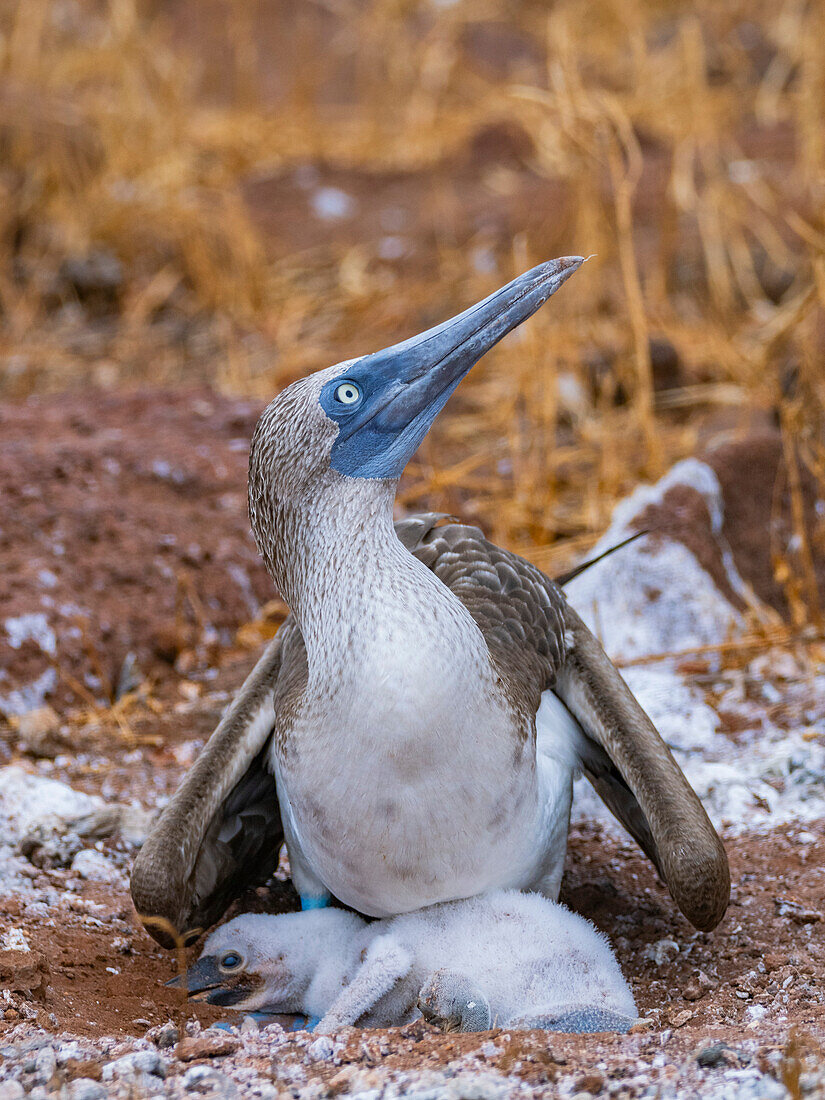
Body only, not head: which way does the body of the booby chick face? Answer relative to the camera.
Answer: to the viewer's left

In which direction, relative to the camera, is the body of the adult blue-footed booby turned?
toward the camera

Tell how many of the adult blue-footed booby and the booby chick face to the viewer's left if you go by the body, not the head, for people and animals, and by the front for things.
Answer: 1

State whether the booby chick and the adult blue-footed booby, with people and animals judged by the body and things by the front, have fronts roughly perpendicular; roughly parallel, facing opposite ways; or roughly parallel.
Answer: roughly perpendicular

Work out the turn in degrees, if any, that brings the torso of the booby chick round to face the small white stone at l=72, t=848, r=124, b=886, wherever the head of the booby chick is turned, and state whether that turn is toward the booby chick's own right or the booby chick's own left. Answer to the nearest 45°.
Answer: approximately 45° to the booby chick's own right

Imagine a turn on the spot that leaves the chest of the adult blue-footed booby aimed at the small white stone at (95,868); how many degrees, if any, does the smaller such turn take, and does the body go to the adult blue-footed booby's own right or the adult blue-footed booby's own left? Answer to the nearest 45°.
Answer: approximately 135° to the adult blue-footed booby's own right
